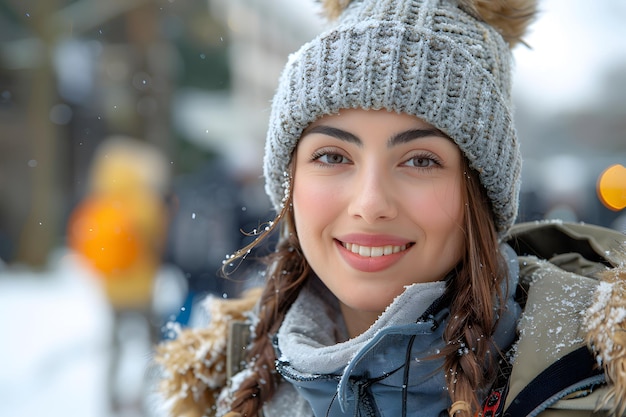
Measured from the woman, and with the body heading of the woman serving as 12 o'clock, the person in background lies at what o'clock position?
The person in background is roughly at 5 o'clock from the woman.

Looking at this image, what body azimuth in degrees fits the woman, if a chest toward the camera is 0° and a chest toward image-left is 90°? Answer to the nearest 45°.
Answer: approximately 0°
